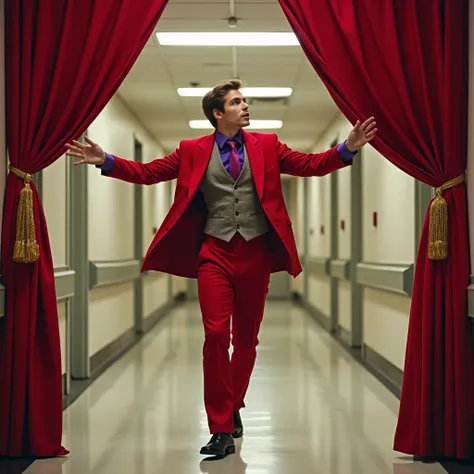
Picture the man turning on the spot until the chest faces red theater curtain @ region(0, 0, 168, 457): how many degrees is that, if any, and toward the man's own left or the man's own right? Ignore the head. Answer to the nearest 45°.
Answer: approximately 90° to the man's own right

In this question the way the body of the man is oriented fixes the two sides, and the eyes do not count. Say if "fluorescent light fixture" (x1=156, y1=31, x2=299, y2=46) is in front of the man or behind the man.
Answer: behind

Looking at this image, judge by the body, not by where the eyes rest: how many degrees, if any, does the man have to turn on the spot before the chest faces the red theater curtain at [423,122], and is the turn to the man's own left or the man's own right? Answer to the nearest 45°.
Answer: approximately 90° to the man's own left

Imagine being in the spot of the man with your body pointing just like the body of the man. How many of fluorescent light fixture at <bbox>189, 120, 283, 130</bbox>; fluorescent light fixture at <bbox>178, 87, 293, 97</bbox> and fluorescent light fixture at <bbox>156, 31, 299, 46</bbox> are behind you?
3

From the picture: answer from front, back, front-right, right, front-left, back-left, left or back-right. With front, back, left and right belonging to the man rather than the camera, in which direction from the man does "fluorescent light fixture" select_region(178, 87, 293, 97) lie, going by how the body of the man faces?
back

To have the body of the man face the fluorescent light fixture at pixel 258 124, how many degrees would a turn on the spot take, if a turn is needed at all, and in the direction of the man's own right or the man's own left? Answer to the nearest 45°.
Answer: approximately 180°

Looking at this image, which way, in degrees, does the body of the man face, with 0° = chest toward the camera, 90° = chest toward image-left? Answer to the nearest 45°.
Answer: approximately 0°
